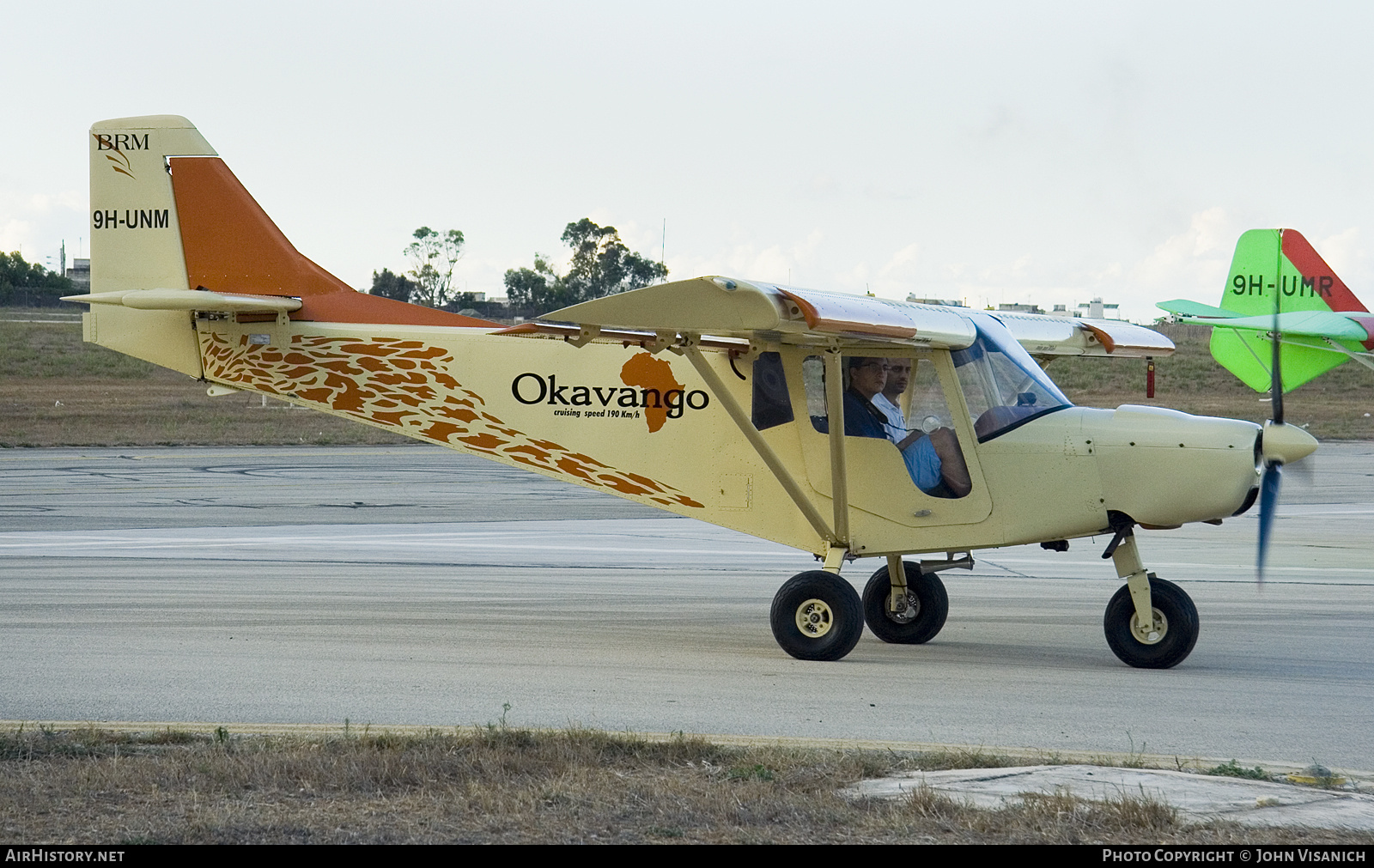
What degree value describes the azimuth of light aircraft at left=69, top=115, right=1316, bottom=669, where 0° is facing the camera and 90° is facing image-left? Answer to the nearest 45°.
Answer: approximately 270°
